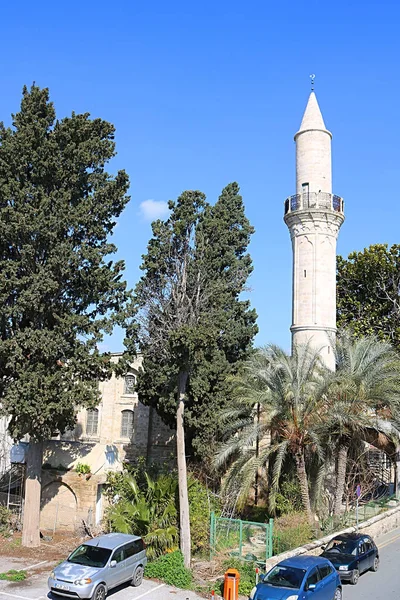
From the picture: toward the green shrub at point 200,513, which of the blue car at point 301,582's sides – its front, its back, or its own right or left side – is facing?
right

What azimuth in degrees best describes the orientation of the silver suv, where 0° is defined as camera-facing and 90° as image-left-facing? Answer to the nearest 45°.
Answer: approximately 45°

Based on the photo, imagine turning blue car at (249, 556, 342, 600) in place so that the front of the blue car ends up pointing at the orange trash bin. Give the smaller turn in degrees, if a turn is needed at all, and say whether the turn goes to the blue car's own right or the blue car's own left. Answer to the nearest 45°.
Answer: approximately 90° to the blue car's own right

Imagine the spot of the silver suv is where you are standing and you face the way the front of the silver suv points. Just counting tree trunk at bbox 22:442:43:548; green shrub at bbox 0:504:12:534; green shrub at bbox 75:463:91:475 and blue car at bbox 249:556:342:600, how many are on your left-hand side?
1

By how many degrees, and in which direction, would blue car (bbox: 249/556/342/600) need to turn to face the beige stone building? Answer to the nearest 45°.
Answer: approximately 90° to its right

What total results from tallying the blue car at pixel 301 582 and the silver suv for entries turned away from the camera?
0

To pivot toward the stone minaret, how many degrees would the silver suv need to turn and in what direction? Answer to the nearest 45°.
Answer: approximately 180°

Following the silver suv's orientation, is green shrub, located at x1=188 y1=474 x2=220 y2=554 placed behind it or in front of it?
behind

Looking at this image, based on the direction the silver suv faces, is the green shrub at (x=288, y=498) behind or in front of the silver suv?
behind

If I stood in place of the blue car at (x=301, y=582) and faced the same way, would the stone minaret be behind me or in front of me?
behind
